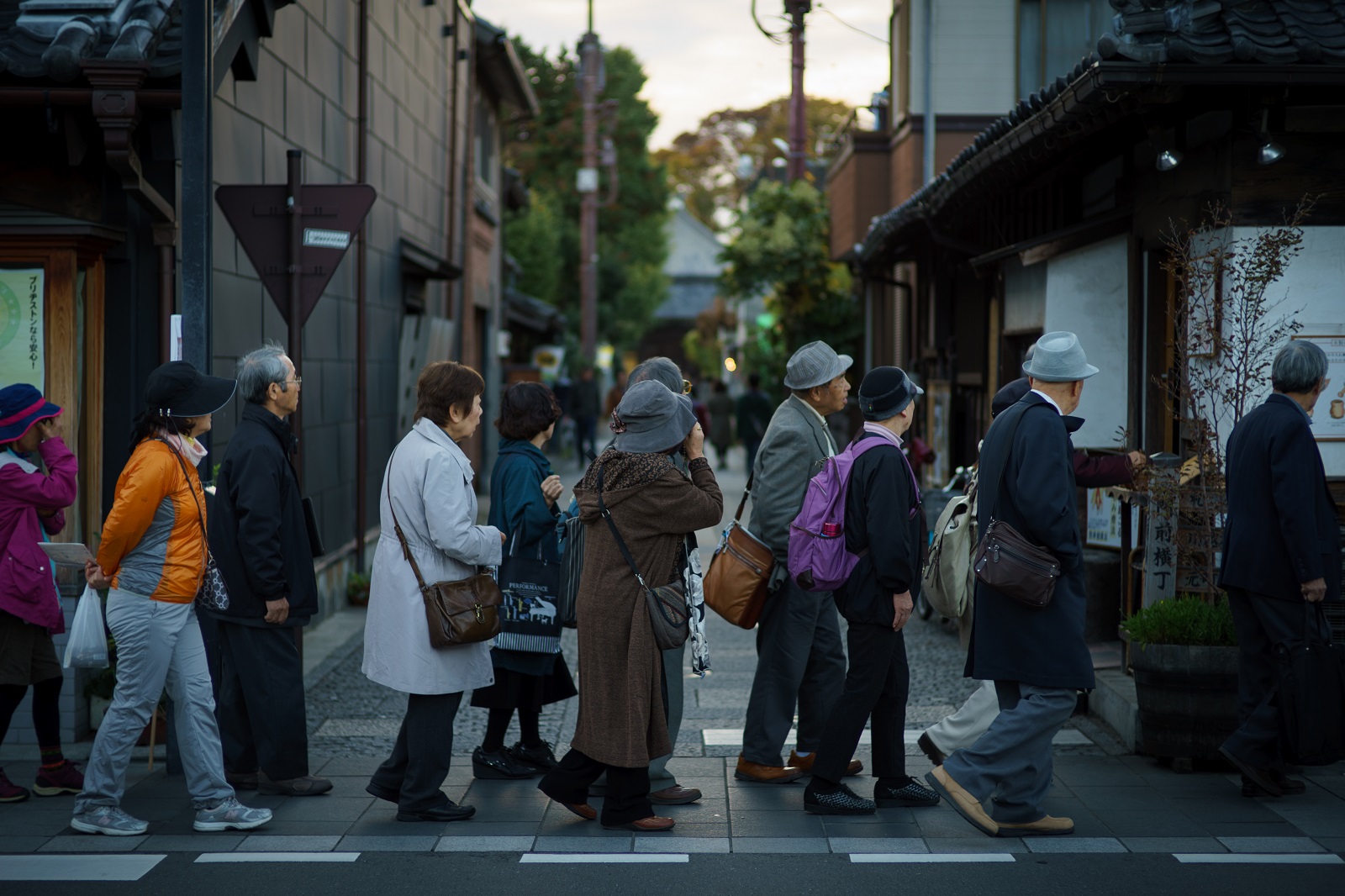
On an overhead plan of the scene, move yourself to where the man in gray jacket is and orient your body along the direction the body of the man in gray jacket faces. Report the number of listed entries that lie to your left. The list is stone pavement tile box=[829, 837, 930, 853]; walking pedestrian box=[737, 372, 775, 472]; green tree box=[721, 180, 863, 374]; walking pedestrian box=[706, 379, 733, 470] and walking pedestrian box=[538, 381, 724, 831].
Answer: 3

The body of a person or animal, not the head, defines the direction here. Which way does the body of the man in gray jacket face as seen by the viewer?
to the viewer's right

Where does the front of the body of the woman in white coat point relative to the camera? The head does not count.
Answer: to the viewer's right

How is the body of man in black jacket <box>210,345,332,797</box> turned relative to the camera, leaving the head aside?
to the viewer's right

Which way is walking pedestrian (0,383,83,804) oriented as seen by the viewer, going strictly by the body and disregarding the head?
to the viewer's right

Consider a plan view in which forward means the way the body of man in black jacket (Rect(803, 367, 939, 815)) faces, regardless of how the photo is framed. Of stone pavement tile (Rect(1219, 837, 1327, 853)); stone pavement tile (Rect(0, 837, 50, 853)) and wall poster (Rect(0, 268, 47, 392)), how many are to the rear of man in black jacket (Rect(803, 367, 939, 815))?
2

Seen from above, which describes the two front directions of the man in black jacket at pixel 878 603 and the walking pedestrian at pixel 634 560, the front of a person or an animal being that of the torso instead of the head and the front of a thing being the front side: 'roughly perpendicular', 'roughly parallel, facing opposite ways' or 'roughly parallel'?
roughly parallel

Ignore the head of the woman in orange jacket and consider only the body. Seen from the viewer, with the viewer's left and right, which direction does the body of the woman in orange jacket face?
facing to the right of the viewer

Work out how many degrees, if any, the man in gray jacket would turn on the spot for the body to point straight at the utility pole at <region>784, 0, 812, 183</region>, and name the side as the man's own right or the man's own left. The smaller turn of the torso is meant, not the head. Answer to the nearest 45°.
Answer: approximately 90° to the man's own left

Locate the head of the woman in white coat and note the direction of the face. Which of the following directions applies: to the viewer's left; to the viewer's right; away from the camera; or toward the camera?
to the viewer's right

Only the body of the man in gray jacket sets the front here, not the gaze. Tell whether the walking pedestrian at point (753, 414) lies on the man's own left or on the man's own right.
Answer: on the man's own left
